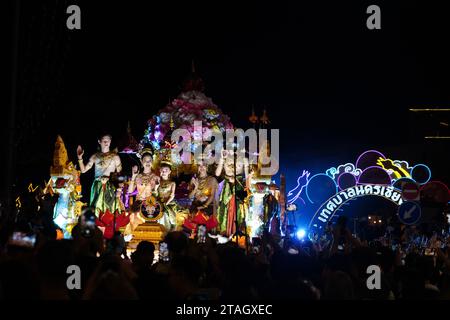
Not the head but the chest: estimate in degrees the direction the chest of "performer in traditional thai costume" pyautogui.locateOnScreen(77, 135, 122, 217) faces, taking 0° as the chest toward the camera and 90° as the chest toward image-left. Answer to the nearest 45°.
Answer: approximately 0°

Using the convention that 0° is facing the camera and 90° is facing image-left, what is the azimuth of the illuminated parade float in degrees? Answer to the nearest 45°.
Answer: approximately 0°

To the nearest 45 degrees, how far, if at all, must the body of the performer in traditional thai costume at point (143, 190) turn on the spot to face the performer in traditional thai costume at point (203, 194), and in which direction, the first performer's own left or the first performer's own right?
approximately 90° to the first performer's own left

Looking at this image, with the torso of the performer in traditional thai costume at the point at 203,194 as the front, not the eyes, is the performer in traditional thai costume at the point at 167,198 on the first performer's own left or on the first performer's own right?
on the first performer's own right
